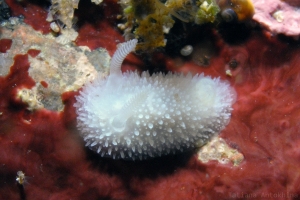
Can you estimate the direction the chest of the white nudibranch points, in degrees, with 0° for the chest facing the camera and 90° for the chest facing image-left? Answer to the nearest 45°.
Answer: approximately 90°

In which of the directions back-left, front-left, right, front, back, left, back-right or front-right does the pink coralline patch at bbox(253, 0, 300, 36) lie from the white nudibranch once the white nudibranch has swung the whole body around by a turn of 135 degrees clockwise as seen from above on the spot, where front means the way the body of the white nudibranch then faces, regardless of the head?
front
